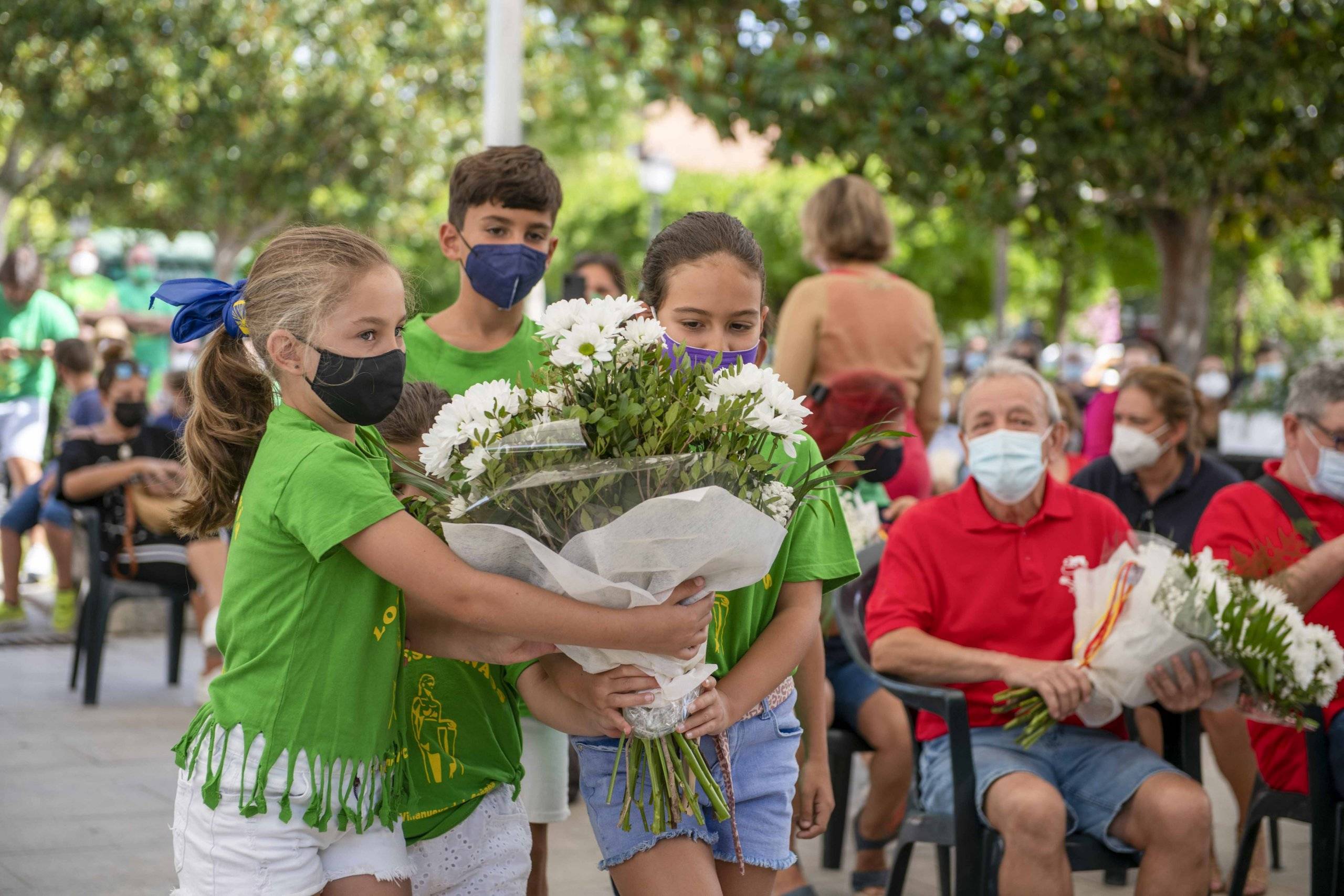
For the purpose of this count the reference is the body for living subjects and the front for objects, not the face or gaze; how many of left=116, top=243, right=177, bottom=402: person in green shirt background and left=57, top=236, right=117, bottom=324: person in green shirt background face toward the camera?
2

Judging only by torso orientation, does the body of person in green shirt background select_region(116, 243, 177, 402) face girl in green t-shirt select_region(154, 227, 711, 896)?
yes

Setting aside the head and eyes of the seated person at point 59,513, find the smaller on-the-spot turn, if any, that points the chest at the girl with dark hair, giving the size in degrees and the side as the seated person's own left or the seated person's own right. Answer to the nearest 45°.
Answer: approximately 45° to the seated person's own left

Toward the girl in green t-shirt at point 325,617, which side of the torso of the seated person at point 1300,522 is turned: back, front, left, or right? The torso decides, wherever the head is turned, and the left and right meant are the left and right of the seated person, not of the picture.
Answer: right

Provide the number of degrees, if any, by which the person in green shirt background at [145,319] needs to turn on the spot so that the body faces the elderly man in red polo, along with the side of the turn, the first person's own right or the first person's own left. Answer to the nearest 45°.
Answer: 0° — they already face them

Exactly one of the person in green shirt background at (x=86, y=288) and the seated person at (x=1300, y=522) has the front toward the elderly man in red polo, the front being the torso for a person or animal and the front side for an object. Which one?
the person in green shirt background
